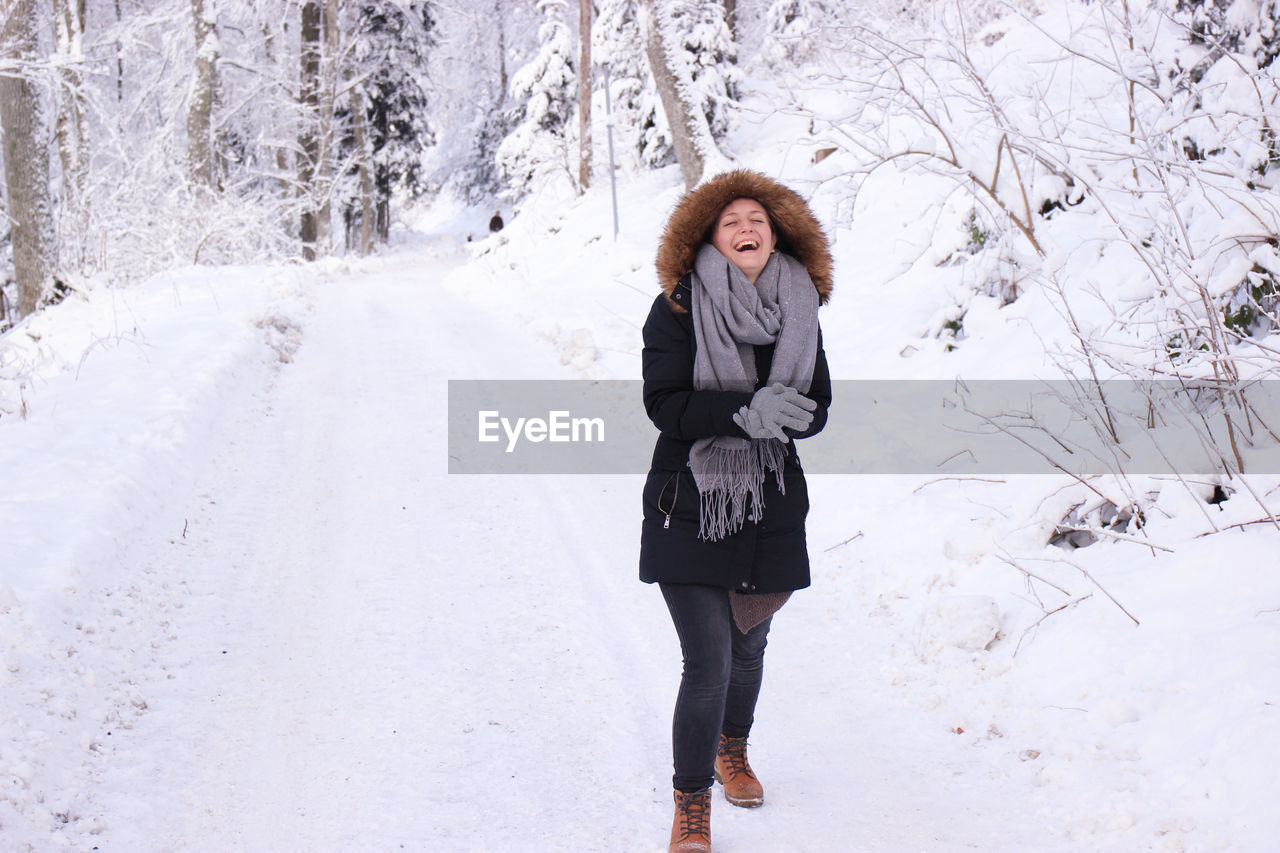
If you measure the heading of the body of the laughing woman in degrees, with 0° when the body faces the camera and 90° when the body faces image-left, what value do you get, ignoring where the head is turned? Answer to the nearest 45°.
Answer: approximately 0°

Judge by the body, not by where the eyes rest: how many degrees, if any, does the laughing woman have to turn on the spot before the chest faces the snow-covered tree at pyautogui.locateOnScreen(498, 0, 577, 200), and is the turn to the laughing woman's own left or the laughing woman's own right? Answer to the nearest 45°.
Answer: approximately 180°

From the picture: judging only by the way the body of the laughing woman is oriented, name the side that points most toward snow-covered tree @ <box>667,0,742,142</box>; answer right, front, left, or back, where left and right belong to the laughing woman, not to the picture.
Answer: back

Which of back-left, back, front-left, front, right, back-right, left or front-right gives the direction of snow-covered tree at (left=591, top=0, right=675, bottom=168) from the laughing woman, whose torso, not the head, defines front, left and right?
back

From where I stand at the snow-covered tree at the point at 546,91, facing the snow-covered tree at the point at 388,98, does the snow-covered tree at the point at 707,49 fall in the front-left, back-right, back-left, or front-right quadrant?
back-left

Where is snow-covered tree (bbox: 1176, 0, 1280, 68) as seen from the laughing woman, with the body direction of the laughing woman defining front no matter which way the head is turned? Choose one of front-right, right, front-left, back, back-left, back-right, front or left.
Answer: back-left

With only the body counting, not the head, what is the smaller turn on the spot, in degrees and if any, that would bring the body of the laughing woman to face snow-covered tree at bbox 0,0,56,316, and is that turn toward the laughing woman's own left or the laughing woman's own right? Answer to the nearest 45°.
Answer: approximately 135° to the laughing woman's own right

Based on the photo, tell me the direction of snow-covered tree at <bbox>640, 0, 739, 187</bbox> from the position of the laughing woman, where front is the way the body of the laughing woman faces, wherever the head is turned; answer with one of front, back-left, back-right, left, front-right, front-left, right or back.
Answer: back
